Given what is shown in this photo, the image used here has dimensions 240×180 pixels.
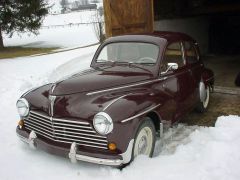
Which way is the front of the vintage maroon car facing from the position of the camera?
facing the viewer and to the left of the viewer

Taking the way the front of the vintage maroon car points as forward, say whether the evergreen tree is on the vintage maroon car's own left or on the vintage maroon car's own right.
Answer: on the vintage maroon car's own right
